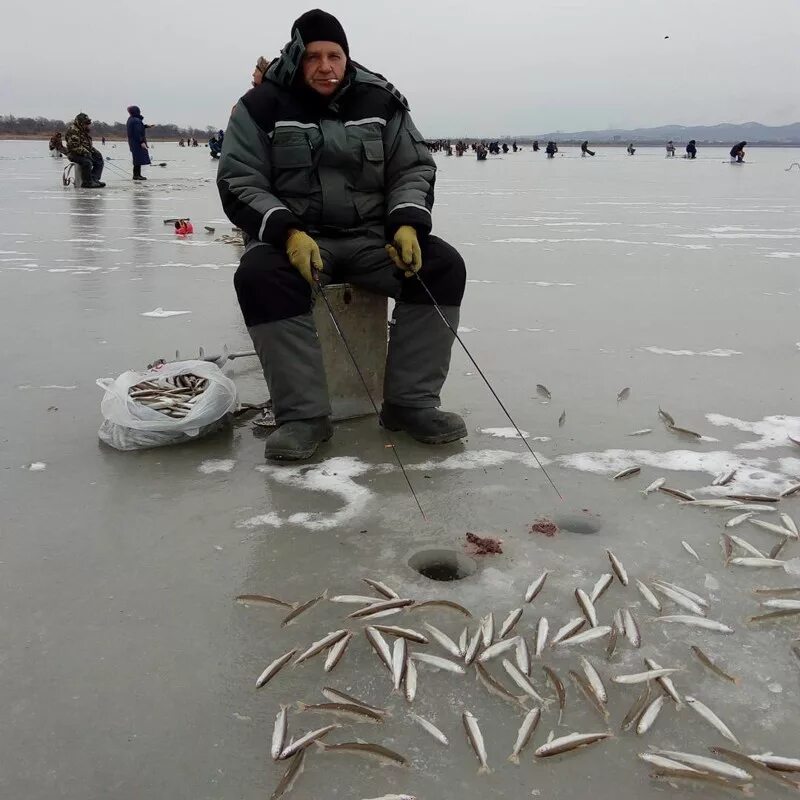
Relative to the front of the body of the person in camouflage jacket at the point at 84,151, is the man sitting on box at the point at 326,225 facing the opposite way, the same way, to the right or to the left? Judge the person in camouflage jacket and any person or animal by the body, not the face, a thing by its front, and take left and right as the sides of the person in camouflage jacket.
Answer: to the right

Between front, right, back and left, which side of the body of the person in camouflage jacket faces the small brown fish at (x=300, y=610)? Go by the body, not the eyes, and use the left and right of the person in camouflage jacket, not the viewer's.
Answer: right

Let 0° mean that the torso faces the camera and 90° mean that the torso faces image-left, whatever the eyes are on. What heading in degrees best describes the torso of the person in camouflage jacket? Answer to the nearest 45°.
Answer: approximately 270°

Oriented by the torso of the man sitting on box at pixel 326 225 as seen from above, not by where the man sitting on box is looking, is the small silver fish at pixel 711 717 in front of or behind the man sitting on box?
in front

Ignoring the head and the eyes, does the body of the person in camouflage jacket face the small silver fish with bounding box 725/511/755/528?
no

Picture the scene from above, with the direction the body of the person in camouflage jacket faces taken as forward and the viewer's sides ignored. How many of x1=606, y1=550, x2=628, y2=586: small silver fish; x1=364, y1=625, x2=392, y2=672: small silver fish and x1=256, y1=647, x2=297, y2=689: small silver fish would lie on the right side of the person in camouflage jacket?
3

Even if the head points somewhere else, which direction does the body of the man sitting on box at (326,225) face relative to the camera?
toward the camera

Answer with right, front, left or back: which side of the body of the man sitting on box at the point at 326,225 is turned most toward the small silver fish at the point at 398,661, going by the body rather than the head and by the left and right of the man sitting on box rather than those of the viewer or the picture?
front

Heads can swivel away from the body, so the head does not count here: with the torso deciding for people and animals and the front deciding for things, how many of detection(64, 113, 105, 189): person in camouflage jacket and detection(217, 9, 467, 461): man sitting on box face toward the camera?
1

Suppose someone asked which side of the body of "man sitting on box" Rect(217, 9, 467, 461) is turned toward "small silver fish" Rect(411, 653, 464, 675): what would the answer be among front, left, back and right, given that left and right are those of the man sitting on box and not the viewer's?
front

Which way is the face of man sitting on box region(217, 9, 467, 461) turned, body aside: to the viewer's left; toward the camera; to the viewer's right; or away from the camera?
toward the camera

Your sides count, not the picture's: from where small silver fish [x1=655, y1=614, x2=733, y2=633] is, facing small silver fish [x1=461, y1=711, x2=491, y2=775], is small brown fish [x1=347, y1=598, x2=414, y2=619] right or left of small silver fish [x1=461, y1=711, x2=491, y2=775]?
right

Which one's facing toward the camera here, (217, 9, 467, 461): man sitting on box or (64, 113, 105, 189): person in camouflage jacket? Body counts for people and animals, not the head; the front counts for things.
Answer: the man sitting on box

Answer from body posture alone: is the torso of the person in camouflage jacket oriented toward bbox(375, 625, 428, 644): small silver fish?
no

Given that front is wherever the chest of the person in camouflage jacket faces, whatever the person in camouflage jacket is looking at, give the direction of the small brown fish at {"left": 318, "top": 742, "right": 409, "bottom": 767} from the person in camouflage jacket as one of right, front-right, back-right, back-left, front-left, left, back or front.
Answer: right

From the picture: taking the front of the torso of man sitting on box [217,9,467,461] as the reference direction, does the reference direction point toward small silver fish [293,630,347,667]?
yes

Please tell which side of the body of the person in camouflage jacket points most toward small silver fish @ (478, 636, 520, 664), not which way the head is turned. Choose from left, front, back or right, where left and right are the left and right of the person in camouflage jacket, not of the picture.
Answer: right

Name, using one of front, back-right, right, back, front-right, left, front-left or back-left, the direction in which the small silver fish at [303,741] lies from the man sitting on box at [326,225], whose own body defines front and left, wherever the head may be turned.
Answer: front
